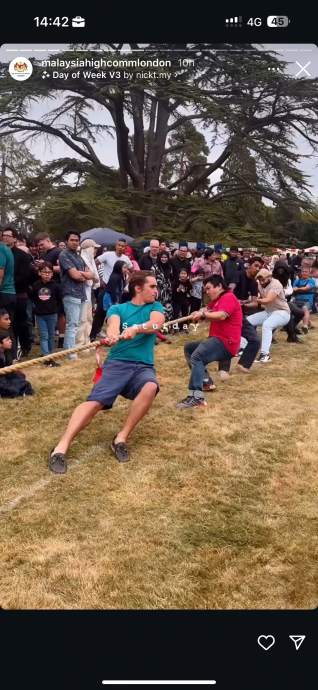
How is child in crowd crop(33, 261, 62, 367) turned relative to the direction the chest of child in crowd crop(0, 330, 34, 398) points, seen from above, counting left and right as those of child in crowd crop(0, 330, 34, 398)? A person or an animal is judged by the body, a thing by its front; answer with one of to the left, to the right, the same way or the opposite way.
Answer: to the right

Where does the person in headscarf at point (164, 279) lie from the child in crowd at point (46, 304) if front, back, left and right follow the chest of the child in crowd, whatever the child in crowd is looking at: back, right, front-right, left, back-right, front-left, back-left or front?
back-left

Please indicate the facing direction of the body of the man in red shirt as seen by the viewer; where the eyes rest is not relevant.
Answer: to the viewer's left

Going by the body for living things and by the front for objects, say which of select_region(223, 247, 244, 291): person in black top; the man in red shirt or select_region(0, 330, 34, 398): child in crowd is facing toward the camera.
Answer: the person in black top

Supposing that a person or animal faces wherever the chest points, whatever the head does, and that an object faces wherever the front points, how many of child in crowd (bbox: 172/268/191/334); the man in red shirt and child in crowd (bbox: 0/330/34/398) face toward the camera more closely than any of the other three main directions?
1

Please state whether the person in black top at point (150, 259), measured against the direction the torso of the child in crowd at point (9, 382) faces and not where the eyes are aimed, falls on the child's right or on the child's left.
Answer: on the child's left

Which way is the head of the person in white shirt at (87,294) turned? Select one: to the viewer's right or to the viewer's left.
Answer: to the viewer's right

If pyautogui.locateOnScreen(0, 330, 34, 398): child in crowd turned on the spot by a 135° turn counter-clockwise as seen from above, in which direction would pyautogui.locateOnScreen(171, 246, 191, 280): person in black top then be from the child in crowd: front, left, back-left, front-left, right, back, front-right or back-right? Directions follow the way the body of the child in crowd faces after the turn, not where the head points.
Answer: right

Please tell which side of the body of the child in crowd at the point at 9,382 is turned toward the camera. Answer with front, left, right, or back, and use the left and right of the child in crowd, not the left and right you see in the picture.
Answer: right

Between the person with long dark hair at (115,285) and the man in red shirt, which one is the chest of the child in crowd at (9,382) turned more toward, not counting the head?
the man in red shirt

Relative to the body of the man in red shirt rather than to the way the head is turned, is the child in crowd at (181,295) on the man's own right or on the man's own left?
on the man's own right

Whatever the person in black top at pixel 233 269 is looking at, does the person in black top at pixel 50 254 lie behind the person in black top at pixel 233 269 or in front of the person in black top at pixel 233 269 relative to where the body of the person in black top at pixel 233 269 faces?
in front

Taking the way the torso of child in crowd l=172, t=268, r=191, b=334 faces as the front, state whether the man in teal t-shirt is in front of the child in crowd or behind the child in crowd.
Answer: in front

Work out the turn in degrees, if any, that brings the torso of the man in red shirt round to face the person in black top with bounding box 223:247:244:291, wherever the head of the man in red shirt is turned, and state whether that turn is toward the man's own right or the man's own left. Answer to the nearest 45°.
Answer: approximately 90° to the man's own right

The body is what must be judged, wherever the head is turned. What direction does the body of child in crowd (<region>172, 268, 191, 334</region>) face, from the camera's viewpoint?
toward the camera

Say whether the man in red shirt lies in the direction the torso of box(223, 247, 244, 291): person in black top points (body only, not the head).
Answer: yes
